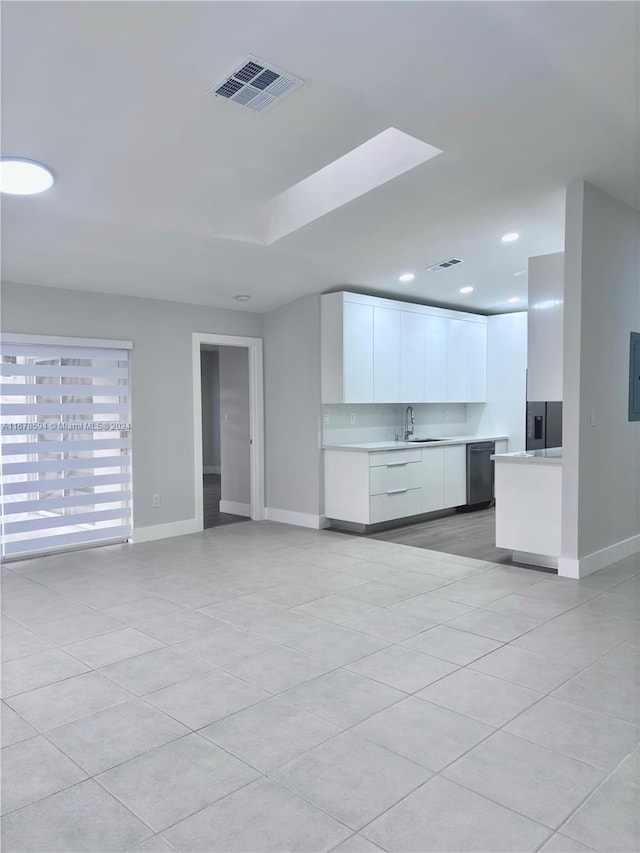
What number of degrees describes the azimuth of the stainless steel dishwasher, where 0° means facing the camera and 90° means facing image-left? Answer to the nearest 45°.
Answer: approximately 315°

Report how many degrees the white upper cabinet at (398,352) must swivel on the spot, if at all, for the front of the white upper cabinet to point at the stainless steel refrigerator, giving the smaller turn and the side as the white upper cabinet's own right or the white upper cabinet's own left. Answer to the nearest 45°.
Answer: approximately 45° to the white upper cabinet's own left

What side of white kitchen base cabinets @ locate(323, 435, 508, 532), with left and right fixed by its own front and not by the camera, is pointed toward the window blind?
right

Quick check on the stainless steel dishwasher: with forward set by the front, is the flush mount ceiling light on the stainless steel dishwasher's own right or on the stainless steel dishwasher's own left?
on the stainless steel dishwasher's own right

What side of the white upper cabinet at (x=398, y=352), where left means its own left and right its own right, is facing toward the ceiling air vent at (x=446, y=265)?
front

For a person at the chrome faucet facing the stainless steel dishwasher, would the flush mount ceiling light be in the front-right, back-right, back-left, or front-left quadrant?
back-right

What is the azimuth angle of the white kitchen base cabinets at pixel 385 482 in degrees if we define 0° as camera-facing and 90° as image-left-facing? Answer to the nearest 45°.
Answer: approximately 315°

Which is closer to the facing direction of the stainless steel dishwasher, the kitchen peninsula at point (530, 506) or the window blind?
the kitchen peninsula

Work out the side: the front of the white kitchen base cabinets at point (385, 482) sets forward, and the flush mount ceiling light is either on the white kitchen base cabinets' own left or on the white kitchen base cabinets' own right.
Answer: on the white kitchen base cabinets' own right
